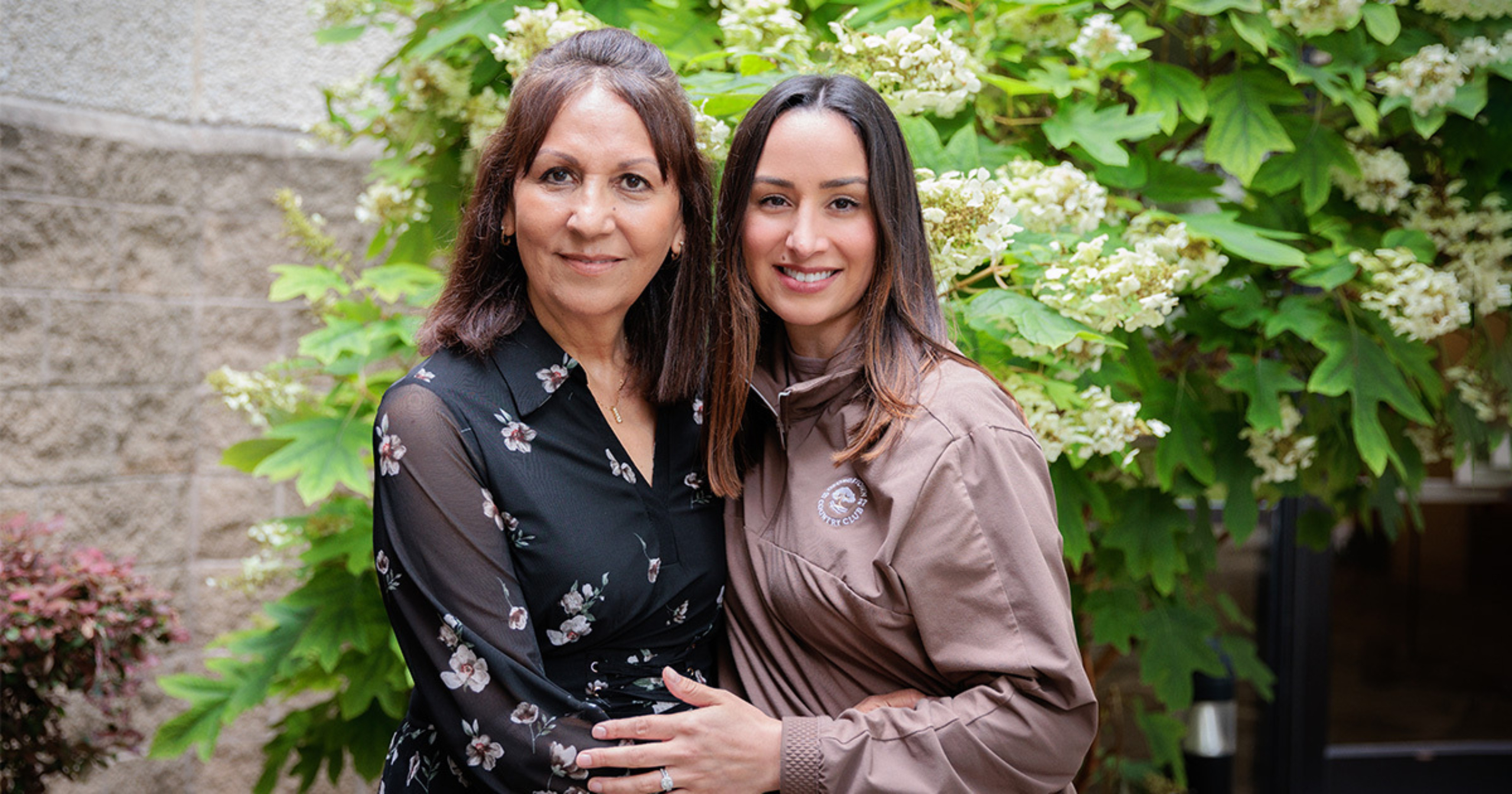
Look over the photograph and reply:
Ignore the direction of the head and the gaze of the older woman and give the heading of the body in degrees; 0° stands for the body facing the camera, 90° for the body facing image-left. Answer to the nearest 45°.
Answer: approximately 315°

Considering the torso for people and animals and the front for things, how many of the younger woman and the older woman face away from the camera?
0

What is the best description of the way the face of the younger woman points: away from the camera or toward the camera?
toward the camera

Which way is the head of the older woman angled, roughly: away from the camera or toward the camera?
toward the camera

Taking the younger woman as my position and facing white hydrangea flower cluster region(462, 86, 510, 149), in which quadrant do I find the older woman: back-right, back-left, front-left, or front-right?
front-left

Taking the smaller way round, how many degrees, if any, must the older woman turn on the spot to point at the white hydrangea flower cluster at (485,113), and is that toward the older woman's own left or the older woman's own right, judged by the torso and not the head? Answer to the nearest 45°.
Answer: approximately 135° to the older woman's own left

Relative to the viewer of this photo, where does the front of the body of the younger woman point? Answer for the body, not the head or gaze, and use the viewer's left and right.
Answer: facing the viewer and to the left of the viewer

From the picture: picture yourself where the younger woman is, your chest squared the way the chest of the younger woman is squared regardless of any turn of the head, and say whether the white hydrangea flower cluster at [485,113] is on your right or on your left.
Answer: on your right
